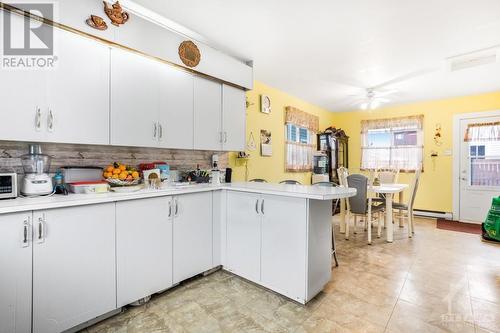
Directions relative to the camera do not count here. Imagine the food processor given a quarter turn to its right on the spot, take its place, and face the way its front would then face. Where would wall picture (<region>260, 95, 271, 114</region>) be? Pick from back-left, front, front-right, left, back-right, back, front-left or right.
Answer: back

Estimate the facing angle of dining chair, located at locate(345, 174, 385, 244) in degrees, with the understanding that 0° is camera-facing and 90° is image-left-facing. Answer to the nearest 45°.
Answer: approximately 225°

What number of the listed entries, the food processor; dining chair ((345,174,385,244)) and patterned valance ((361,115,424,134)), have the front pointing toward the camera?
2

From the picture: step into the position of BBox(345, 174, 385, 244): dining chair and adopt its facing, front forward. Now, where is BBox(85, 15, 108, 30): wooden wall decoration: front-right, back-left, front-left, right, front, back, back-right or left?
back

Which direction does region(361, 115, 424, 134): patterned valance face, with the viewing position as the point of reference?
facing the viewer

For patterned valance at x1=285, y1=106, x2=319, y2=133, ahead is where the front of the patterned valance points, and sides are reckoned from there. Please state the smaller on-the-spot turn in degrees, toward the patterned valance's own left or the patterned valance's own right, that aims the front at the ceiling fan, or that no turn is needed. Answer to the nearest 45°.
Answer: approximately 45° to the patterned valance's own left

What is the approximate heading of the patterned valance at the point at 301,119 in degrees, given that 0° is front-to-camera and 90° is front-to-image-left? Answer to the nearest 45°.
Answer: approximately 315°

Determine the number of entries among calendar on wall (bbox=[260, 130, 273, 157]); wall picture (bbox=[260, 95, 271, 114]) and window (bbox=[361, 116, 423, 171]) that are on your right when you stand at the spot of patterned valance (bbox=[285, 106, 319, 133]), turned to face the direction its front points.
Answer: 2

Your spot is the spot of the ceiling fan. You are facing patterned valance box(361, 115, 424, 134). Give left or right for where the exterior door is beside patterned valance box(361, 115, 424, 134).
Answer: right

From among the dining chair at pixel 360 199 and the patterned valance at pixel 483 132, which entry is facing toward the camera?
the patterned valance

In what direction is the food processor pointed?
toward the camera

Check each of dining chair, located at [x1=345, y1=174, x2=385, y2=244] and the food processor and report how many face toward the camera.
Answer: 1

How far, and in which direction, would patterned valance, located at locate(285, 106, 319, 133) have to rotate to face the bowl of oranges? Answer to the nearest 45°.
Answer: approximately 90° to its right

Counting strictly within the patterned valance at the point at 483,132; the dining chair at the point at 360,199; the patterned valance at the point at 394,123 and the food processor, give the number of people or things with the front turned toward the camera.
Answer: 3

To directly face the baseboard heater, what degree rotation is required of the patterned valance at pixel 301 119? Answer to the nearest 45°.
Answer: approximately 45° to its left

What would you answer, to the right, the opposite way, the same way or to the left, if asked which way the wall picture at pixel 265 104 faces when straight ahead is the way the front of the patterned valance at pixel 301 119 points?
the same way
